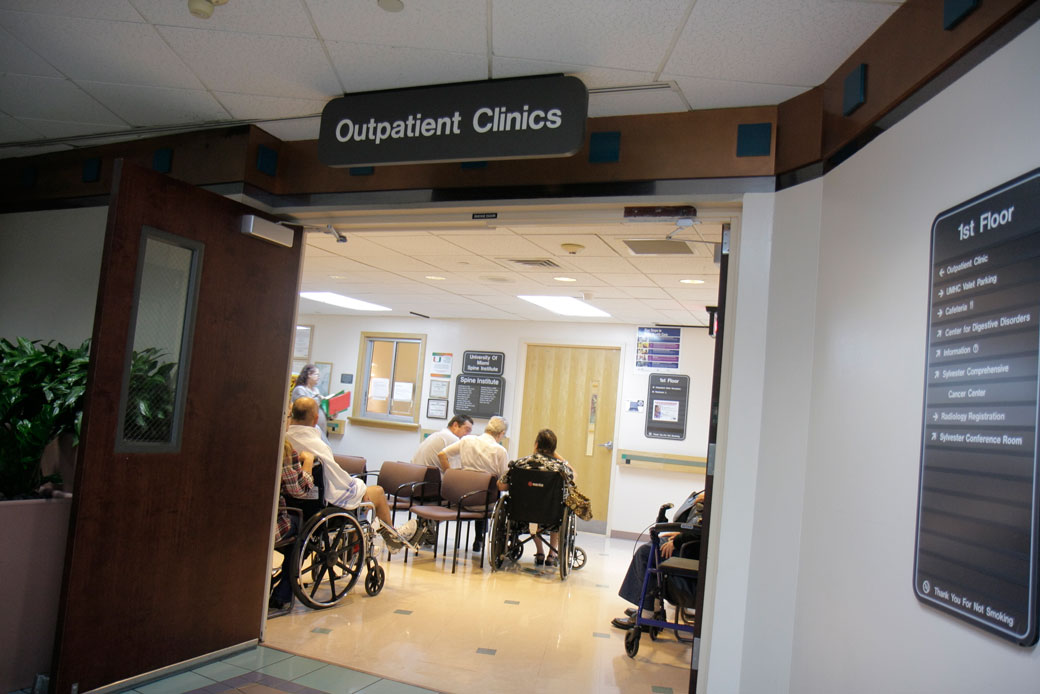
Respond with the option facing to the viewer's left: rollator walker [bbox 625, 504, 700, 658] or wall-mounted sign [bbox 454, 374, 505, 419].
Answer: the rollator walker

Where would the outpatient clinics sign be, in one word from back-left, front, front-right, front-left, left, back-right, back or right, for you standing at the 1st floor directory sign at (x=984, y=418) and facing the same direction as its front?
front-right

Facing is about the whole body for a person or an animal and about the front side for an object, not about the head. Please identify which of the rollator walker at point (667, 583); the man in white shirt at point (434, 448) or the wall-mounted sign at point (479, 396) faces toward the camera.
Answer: the wall-mounted sign

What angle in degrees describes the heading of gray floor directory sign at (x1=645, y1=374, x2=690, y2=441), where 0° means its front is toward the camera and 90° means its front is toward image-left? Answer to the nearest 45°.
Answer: approximately 0°

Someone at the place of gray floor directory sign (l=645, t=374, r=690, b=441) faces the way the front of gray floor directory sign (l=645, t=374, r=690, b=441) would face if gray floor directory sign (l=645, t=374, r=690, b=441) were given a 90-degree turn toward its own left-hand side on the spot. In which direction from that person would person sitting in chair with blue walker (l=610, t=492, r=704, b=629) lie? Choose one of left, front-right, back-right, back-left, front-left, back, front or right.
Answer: right

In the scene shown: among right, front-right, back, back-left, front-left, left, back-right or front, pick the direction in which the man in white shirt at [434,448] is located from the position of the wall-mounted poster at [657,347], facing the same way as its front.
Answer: front-right

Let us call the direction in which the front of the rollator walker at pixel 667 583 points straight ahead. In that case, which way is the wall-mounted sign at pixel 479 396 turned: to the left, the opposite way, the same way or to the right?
to the left

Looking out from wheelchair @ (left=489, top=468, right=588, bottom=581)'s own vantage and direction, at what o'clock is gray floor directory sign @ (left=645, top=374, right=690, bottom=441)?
The gray floor directory sign is roughly at 1 o'clock from the wheelchair.

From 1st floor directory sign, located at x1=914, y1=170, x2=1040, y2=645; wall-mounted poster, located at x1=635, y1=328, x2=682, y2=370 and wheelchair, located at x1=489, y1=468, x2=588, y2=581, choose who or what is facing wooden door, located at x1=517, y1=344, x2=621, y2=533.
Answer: the wheelchair

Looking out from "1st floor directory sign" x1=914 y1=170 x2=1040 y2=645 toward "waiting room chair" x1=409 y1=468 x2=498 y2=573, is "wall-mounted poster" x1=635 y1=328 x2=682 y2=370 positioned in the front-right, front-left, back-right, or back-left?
front-right

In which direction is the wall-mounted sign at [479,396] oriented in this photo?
toward the camera

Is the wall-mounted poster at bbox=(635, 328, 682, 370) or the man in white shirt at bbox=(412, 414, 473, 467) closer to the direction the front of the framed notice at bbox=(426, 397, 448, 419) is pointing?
the man in white shirt

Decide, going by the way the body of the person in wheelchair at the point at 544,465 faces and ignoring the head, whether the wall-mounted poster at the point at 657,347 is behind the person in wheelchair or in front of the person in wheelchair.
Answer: in front

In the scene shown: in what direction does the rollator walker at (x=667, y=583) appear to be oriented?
to the viewer's left

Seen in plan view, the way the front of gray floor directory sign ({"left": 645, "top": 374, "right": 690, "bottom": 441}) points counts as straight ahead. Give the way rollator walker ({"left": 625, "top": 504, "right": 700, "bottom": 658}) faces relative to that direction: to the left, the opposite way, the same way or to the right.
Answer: to the right

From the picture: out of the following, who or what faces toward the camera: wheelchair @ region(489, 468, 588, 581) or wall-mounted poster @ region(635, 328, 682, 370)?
the wall-mounted poster

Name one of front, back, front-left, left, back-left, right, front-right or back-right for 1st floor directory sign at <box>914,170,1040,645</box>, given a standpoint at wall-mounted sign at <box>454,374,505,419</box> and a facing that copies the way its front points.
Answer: front

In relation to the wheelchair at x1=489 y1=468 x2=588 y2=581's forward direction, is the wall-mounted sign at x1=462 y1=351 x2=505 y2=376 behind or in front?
in front

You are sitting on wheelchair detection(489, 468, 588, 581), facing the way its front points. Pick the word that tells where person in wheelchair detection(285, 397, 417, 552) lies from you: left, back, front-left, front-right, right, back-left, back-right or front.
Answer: back-left

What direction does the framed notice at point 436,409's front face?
toward the camera

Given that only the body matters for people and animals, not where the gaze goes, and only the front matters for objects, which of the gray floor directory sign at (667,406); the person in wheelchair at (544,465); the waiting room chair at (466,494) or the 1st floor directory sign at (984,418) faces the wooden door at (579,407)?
the person in wheelchair

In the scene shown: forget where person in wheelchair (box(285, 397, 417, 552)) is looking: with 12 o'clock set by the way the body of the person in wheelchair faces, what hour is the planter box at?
The planter box is roughly at 4 o'clock from the person in wheelchair.
